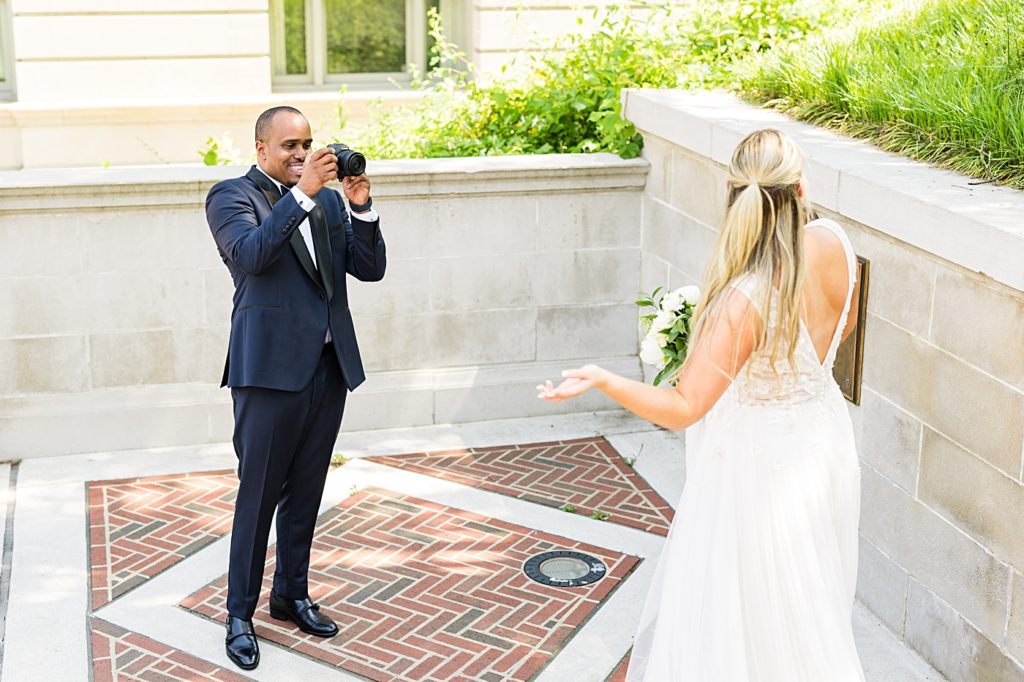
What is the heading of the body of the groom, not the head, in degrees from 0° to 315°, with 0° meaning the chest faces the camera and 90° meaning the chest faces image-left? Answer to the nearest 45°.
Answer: approximately 315°

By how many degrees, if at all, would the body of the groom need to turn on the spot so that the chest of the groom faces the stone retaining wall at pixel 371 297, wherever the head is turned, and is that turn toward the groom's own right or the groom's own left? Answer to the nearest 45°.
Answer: approximately 135° to the groom's own left

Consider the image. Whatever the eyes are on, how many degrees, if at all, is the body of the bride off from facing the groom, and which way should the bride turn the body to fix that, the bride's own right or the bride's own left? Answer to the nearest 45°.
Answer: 0° — they already face them

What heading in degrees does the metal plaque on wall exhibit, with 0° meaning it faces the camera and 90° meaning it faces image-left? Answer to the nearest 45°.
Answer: approximately 45°

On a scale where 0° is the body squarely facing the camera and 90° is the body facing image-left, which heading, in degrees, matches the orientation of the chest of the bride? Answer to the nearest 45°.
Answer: approximately 135°

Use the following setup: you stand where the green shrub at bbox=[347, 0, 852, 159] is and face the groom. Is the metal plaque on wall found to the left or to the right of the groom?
left

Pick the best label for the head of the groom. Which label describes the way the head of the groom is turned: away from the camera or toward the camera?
toward the camera

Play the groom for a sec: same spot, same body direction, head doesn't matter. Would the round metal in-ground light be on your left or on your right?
on your left

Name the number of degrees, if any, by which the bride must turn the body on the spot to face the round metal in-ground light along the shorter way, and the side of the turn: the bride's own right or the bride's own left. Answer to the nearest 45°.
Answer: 0° — they already face it

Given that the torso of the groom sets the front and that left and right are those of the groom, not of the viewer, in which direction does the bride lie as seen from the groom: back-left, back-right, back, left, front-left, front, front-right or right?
front

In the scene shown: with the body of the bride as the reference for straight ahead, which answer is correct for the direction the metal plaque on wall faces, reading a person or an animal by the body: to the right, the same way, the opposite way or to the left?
to the left

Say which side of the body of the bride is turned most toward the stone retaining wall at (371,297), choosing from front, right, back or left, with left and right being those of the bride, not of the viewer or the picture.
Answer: front

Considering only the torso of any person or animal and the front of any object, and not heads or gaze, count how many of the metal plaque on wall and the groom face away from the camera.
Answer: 0

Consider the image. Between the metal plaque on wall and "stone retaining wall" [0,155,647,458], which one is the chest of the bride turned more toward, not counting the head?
the stone retaining wall

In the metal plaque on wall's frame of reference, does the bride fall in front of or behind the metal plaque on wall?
in front

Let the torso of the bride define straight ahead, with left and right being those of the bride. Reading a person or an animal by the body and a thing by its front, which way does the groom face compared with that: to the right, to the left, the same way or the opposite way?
the opposite way

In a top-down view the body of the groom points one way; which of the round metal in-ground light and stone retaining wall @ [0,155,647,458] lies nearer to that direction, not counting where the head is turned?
the round metal in-ground light

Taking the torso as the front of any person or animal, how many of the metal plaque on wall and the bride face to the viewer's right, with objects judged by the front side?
0
